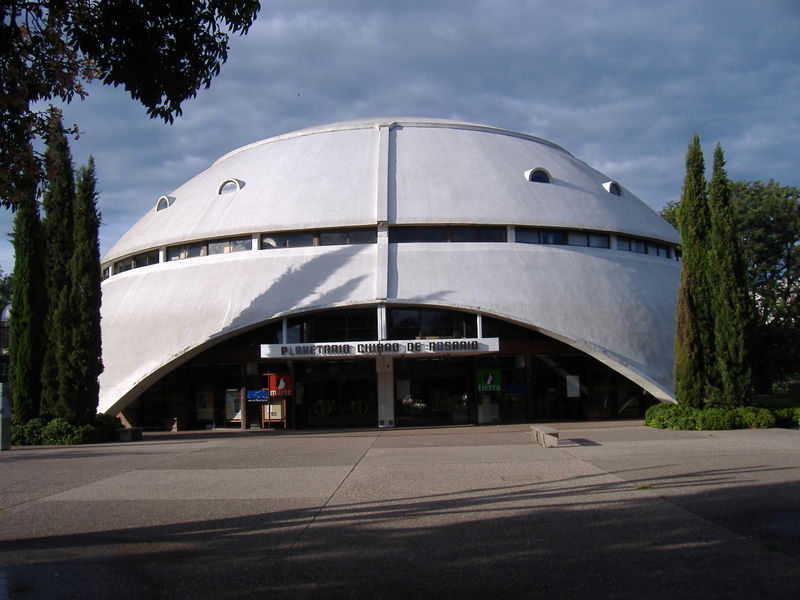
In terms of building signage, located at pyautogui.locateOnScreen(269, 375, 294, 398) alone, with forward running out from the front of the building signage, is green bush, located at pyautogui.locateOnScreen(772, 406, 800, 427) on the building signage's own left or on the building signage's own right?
on the building signage's own left

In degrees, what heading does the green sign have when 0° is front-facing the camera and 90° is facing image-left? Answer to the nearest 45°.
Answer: approximately 0°

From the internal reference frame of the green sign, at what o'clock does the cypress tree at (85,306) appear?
The cypress tree is roughly at 2 o'clock from the green sign.

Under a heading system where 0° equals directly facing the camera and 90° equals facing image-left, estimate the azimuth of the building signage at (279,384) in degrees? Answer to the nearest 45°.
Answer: approximately 0°

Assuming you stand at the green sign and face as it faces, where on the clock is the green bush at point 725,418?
The green bush is roughly at 10 o'clock from the green sign.

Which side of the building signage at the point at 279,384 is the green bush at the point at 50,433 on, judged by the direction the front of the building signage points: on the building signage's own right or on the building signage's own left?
on the building signage's own right

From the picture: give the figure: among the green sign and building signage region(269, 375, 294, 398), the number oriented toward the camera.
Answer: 2

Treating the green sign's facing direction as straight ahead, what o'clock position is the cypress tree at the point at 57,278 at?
The cypress tree is roughly at 2 o'clock from the green sign.
